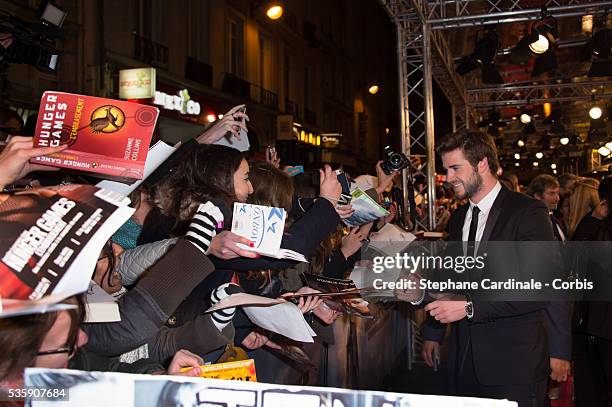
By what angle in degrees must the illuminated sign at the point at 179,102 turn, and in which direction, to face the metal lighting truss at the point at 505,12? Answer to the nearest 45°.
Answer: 0° — it already faces it

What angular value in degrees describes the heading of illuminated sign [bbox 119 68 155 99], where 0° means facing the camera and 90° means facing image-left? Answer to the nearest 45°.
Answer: approximately 0°

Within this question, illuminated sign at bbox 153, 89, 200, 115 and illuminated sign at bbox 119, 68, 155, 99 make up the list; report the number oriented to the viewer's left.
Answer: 0

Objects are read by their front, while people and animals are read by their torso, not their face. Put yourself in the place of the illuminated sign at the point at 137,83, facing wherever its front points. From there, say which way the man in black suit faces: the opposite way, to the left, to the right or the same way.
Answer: to the right

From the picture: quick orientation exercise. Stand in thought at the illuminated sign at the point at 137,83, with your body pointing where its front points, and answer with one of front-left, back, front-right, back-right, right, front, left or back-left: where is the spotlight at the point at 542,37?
front-left

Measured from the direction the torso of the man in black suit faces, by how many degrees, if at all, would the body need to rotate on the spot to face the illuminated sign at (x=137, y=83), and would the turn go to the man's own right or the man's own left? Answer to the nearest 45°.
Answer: approximately 90° to the man's own right

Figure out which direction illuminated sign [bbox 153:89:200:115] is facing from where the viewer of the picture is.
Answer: facing the viewer and to the right of the viewer

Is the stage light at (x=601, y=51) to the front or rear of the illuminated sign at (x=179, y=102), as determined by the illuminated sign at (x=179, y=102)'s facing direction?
to the front

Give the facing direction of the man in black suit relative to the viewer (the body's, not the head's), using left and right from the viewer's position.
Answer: facing the viewer and to the left of the viewer

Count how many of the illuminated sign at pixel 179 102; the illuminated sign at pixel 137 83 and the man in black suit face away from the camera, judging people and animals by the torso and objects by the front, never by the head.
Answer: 0

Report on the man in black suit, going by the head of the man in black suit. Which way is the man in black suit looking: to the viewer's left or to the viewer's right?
to the viewer's left

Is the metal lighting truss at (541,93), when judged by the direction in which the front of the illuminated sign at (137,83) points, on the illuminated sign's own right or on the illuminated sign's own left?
on the illuminated sign's own left
